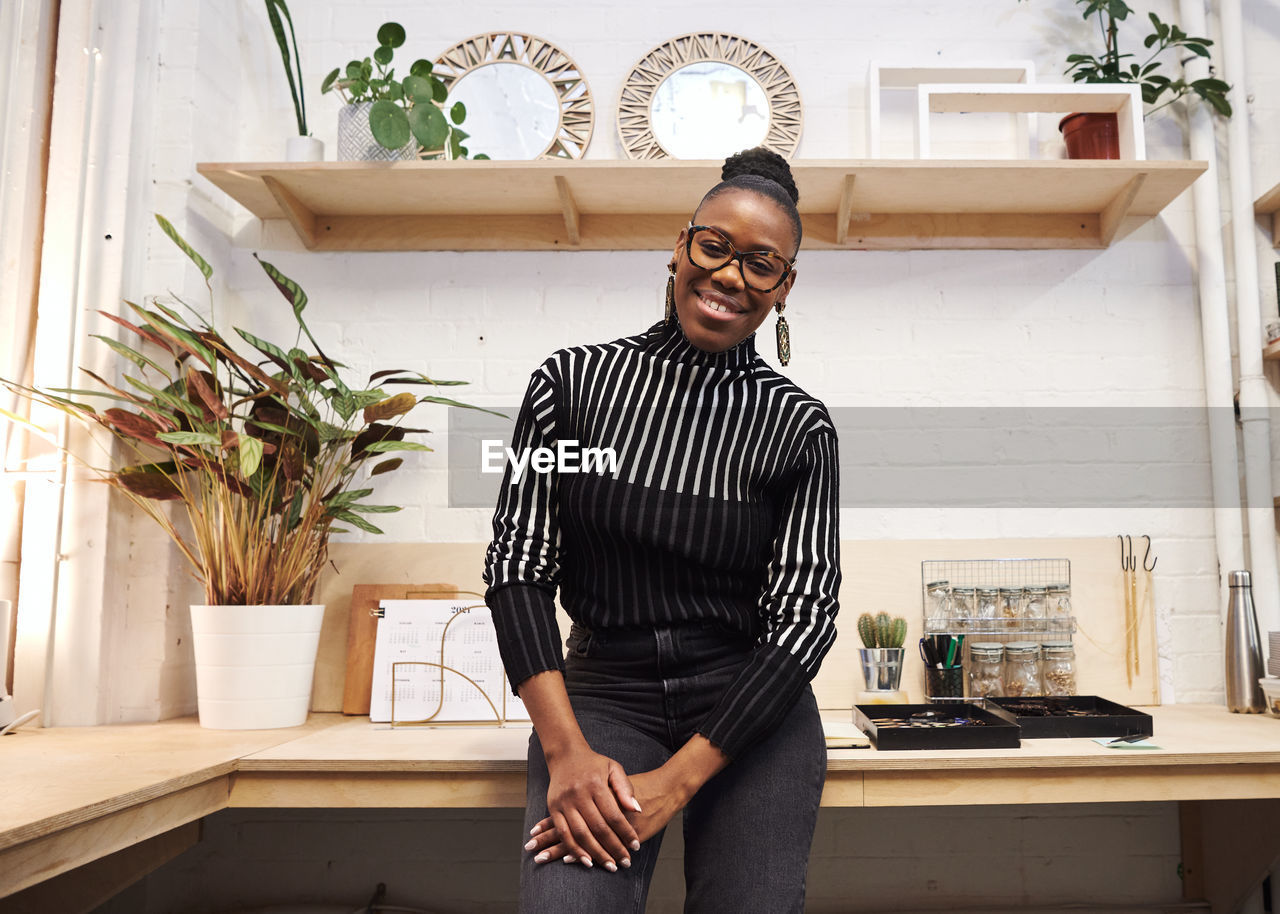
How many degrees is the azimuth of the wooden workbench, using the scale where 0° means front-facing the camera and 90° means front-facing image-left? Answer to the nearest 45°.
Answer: approximately 0°

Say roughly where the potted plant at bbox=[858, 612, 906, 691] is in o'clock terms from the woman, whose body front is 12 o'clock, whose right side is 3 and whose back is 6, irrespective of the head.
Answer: The potted plant is roughly at 7 o'clock from the woman.

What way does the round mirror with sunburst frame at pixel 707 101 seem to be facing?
toward the camera

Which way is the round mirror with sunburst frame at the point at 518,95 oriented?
toward the camera

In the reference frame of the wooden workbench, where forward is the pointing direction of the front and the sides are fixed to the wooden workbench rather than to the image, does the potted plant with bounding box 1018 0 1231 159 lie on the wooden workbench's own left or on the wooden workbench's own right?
on the wooden workbench's own left

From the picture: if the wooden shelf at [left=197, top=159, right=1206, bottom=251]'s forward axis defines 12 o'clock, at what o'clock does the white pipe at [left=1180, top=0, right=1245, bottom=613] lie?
The white pipe is roughly at 9 o'clock from the wooden shelf.
